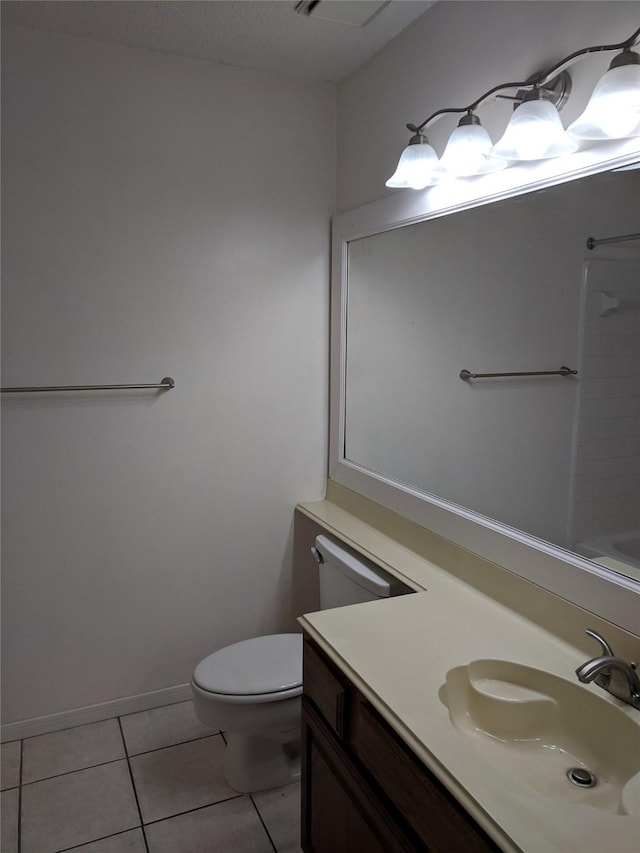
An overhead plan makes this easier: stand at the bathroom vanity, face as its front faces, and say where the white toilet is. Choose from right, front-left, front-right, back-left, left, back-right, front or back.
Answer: right

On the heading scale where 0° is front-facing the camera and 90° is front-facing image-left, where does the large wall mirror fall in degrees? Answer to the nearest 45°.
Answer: approximately 45°
